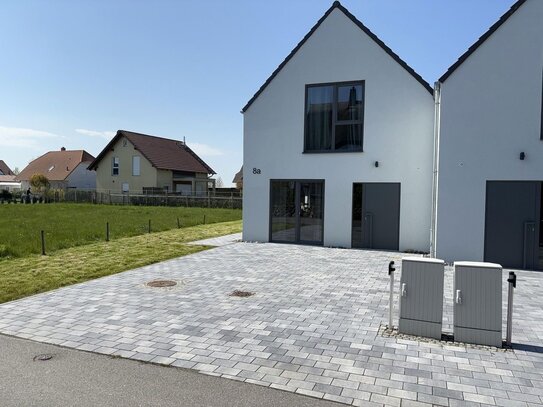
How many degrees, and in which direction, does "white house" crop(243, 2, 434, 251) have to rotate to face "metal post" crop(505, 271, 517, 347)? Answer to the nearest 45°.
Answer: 0° — it already faces it

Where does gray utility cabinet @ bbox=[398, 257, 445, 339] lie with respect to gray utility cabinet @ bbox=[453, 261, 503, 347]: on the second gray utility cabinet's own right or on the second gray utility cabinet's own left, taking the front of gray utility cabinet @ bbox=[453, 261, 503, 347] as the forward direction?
on the second gray utility cabinet's own right

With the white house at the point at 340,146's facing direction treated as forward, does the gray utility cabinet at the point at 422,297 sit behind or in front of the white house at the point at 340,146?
in front

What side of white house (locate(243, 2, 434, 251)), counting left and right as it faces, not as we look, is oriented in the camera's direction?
front

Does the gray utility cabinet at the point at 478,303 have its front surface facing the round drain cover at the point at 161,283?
no

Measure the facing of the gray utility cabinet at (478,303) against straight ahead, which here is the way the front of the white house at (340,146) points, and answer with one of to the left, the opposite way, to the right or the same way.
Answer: the same way

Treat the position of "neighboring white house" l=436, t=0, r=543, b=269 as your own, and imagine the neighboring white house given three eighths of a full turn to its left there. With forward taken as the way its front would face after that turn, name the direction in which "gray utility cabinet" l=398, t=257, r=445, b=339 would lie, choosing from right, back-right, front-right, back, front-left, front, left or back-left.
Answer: back-right

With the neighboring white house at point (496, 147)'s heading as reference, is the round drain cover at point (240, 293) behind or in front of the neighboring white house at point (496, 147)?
in front

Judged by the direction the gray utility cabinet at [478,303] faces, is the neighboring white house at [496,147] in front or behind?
behind

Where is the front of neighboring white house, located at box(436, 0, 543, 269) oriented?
toward the camera

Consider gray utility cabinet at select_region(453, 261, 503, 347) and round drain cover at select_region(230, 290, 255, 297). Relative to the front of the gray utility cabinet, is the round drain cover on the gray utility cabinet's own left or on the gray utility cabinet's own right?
on the gray utility cabinet's own right

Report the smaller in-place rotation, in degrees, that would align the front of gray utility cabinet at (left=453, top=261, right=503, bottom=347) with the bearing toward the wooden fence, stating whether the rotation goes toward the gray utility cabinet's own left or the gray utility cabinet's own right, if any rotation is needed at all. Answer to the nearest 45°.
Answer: approximately 135° to the gray utility cabinet's own right

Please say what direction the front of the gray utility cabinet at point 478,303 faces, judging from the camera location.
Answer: facing the viewer
